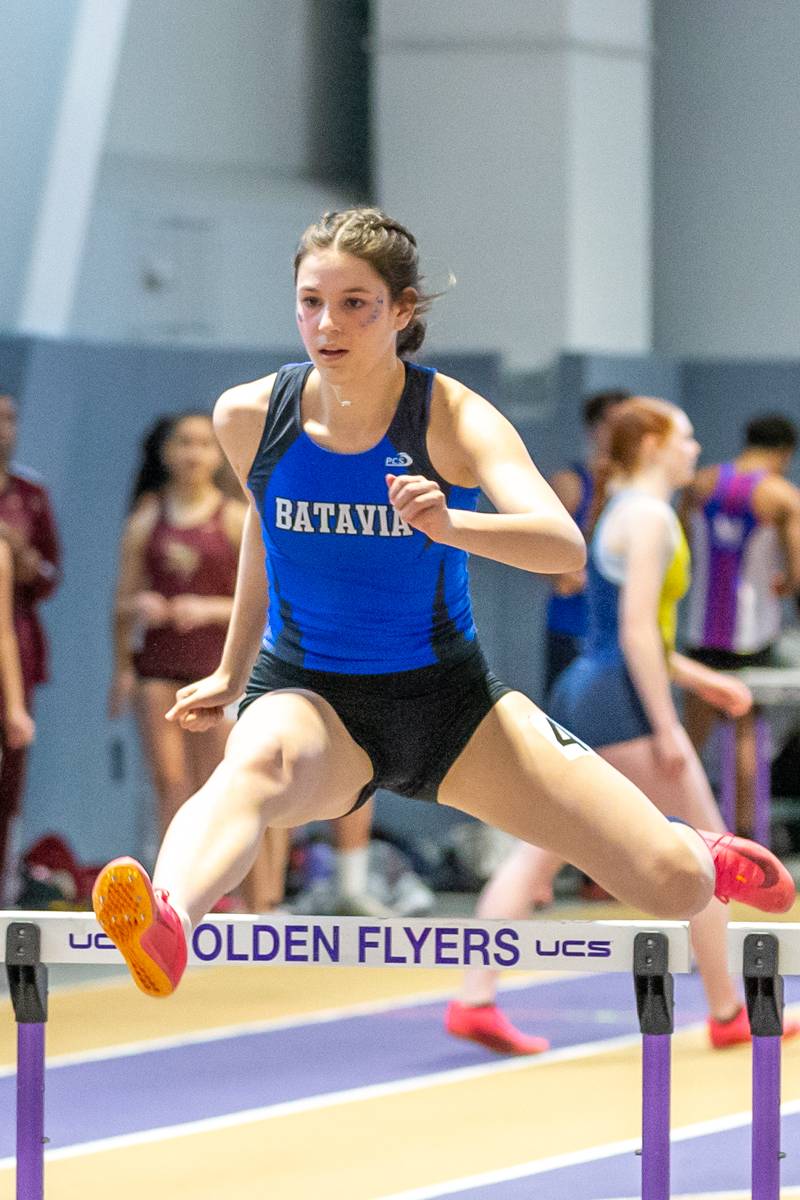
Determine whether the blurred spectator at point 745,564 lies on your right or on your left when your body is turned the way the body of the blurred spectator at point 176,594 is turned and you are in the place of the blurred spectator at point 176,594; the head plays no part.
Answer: on your left

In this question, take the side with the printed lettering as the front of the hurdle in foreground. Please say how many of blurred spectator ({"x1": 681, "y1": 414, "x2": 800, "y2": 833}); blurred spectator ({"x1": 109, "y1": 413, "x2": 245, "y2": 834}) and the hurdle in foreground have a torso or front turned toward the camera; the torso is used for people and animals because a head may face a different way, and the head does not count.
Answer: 2

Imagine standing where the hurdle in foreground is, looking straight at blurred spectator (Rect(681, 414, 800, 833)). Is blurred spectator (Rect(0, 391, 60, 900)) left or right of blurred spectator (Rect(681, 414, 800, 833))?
left

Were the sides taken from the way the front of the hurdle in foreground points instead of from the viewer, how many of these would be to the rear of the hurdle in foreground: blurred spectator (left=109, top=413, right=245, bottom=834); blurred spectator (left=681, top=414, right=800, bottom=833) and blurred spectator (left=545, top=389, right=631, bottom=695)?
3

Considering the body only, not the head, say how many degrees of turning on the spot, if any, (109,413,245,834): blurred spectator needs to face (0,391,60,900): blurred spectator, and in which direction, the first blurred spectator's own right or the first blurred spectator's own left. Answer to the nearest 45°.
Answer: approximately 90° to the first blurred spectator's own right

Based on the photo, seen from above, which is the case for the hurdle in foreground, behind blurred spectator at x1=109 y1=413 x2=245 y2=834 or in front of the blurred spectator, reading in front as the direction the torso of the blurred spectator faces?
in front

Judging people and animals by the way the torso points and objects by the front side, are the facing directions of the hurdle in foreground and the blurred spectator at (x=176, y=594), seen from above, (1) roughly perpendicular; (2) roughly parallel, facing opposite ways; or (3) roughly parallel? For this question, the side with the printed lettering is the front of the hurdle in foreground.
roughly parallel

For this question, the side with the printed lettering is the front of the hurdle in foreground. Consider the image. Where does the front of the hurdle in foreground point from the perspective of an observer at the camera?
facing the viewer

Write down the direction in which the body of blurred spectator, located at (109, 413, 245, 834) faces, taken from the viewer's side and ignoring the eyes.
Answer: toward the camera

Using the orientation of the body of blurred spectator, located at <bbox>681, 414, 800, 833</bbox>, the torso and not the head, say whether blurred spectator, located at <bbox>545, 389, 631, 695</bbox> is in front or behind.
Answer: behind

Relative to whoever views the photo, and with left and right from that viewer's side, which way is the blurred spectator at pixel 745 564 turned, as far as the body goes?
facing away from the viewer and to the right of the viewer

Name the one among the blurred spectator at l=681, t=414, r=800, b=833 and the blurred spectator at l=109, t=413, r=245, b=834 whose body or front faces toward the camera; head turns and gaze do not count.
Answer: the blurred spectator at l=109, t=413, r=245, b=834

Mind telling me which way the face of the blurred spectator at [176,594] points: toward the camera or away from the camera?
toward the camera
